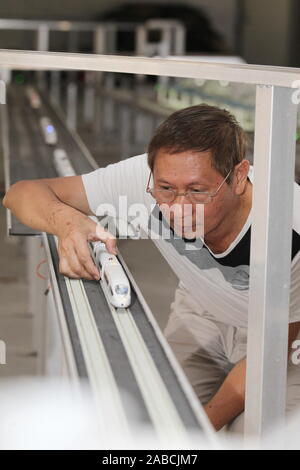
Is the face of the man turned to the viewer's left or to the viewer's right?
to the viewer's left

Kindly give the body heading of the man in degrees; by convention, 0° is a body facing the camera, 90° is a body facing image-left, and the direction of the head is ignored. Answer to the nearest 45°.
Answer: approximately 45°
